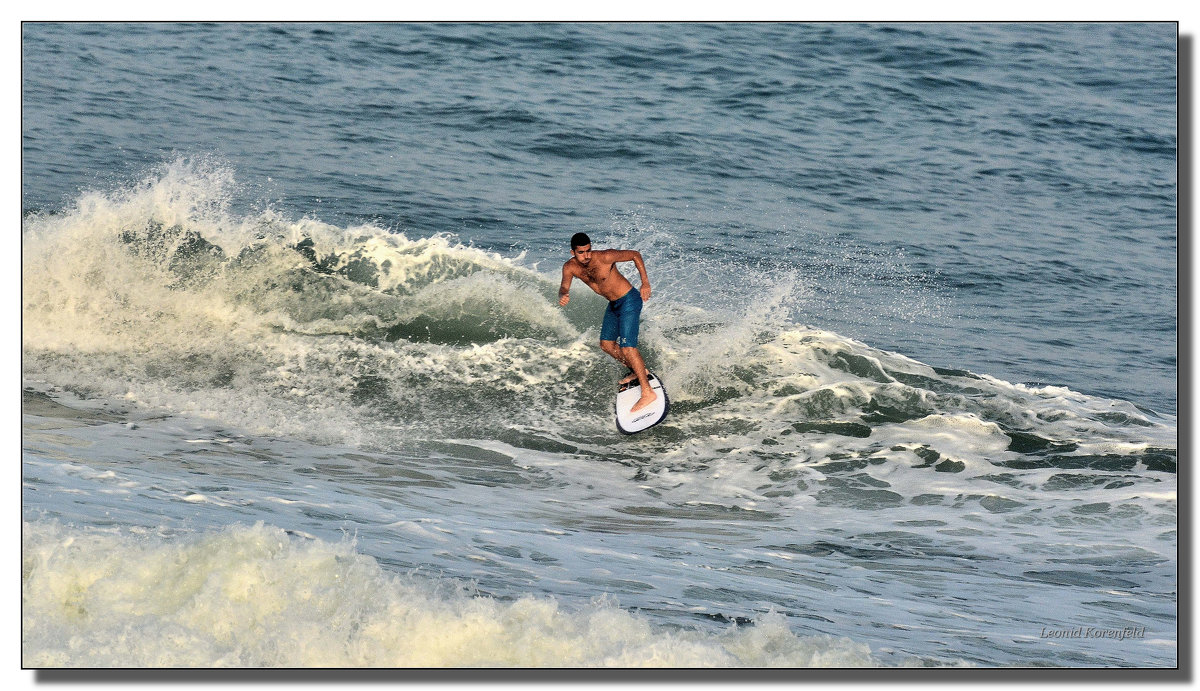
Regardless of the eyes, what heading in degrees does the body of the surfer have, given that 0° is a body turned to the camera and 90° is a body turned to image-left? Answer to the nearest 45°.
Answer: approximately 45°
